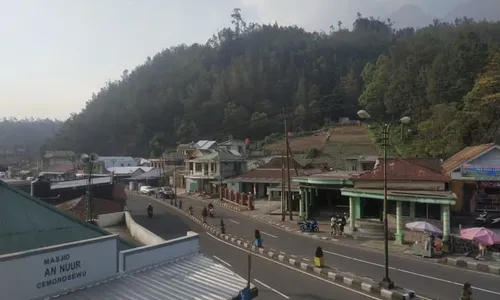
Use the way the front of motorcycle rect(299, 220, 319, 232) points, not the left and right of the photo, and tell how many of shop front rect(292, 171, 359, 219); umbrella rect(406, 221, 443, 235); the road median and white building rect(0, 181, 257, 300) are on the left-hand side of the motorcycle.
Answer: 1

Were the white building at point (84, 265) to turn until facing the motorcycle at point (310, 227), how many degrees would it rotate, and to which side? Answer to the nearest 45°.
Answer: approximately 90° to its left

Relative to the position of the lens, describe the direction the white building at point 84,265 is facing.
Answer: facing the viewer and to the right of the viewer

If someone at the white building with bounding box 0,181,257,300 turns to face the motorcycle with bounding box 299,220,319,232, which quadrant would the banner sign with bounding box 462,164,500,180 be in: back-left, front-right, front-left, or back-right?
front-right
